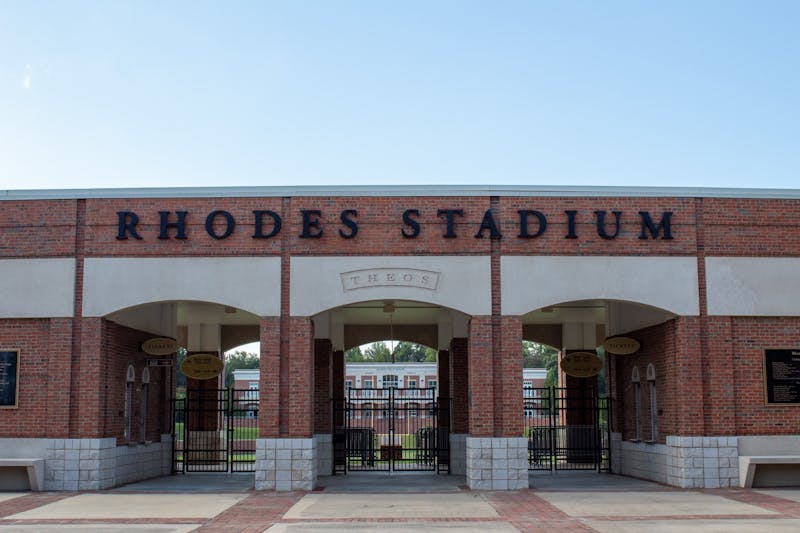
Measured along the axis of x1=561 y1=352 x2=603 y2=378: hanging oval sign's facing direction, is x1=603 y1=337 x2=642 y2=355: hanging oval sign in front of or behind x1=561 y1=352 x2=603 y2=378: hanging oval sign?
in front

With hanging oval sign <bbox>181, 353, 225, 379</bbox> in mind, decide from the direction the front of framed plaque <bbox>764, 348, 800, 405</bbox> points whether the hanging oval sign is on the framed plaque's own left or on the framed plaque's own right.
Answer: on the framed plaque's own right

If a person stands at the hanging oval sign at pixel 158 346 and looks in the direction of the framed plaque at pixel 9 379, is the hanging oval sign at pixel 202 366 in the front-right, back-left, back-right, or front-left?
back-right

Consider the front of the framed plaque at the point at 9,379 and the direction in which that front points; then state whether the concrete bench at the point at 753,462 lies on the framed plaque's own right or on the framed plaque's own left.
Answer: on the framed plaque's own left

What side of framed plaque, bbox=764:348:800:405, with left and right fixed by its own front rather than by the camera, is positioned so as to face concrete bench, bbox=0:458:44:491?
right

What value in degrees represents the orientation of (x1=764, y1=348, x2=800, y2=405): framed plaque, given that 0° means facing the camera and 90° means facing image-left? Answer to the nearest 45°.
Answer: approximately 0°

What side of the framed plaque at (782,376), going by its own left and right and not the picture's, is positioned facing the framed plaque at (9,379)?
right

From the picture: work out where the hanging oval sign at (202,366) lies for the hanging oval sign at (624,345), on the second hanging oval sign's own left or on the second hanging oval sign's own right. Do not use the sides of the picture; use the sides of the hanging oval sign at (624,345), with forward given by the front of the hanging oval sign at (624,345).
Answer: on the second hanging oval sign's own right

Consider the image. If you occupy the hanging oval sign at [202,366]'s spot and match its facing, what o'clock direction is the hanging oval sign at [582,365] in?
the hanging oval sign at [582,365] is roughly at 9 o'clock from the hanging oval sign at [202,366].

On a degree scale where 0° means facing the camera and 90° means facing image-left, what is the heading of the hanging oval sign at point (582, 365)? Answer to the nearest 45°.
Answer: approximately 0°

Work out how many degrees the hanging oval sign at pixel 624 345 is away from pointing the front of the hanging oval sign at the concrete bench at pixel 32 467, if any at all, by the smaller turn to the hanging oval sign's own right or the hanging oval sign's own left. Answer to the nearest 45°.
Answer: approximately 45° to the hanging oval sign's own right

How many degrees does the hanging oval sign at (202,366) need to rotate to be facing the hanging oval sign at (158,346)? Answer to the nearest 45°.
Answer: approximately 45° to its right
